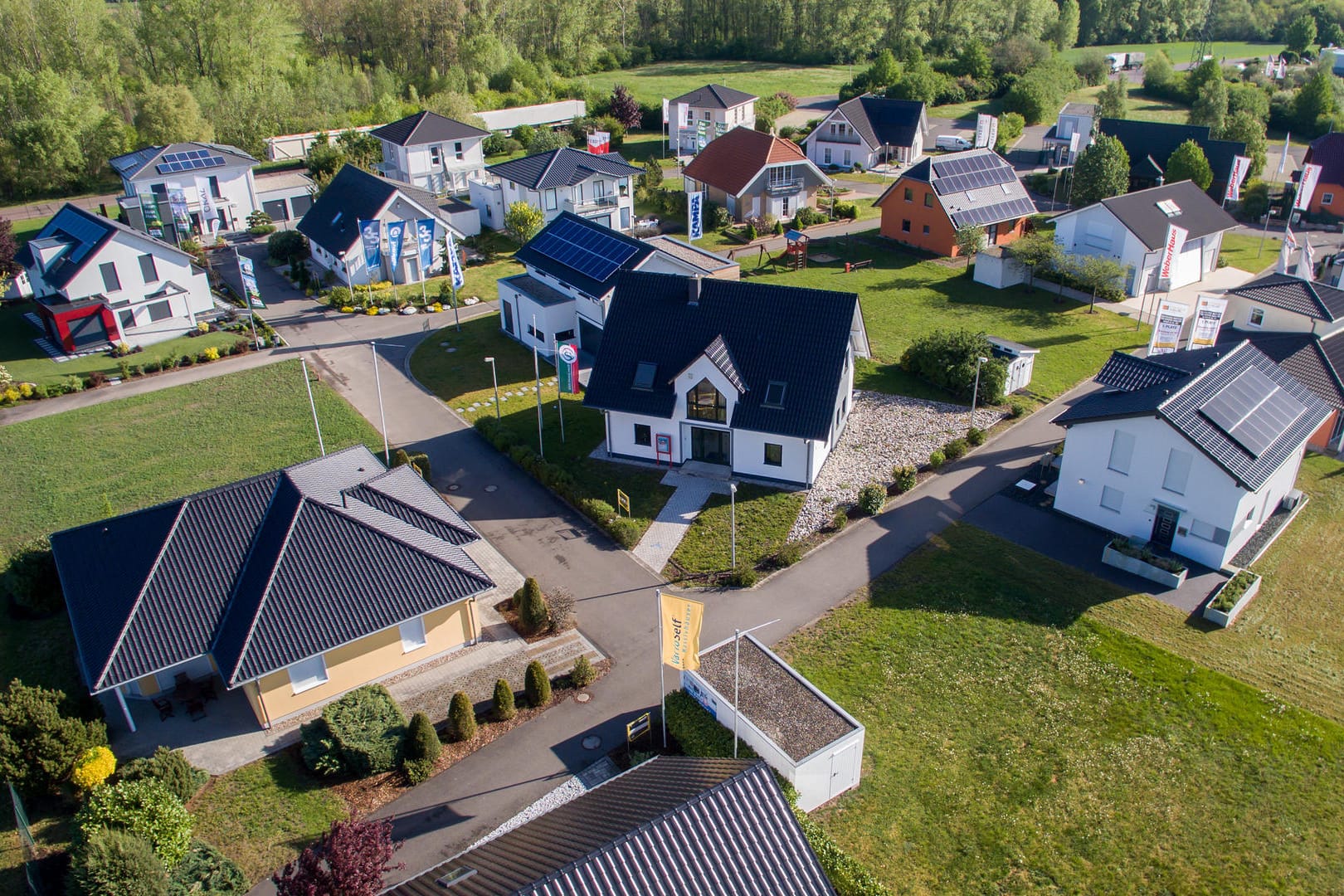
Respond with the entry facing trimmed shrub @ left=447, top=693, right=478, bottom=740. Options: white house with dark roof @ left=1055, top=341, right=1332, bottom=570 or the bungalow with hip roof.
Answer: the white house with dark roof

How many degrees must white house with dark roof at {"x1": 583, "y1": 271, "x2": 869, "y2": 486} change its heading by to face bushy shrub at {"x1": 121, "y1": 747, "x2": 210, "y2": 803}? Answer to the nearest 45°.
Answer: approximately 45° to its right

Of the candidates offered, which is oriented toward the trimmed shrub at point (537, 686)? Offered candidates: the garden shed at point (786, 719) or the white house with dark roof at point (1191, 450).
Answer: the white house with dark roof

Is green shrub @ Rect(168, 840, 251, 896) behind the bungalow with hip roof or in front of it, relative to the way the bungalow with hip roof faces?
behind

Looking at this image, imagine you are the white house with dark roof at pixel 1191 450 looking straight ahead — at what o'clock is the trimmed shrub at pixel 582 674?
The trimmed shrub is roughly at 12 o'clock from the white house with dark roof.

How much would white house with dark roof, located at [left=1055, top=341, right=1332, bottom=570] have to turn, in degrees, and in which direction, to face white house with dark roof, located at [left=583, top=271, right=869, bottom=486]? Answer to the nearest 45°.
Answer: approximately 45° to its right
